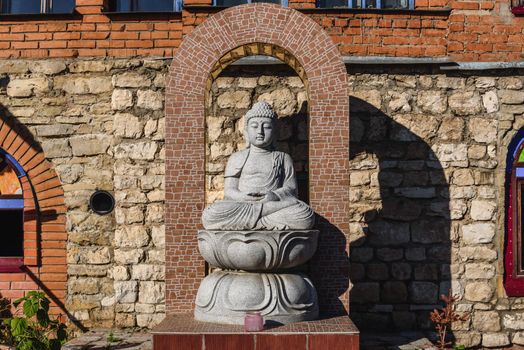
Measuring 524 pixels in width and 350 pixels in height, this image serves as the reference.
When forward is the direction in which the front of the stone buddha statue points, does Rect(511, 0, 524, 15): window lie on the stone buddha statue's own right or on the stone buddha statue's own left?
on the stone buddha statue's own left

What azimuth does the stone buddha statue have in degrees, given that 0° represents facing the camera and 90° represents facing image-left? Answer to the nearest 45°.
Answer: approximately 0°

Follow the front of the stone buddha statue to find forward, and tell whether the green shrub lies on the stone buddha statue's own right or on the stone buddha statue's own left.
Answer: on the stone buddha statue's own right
